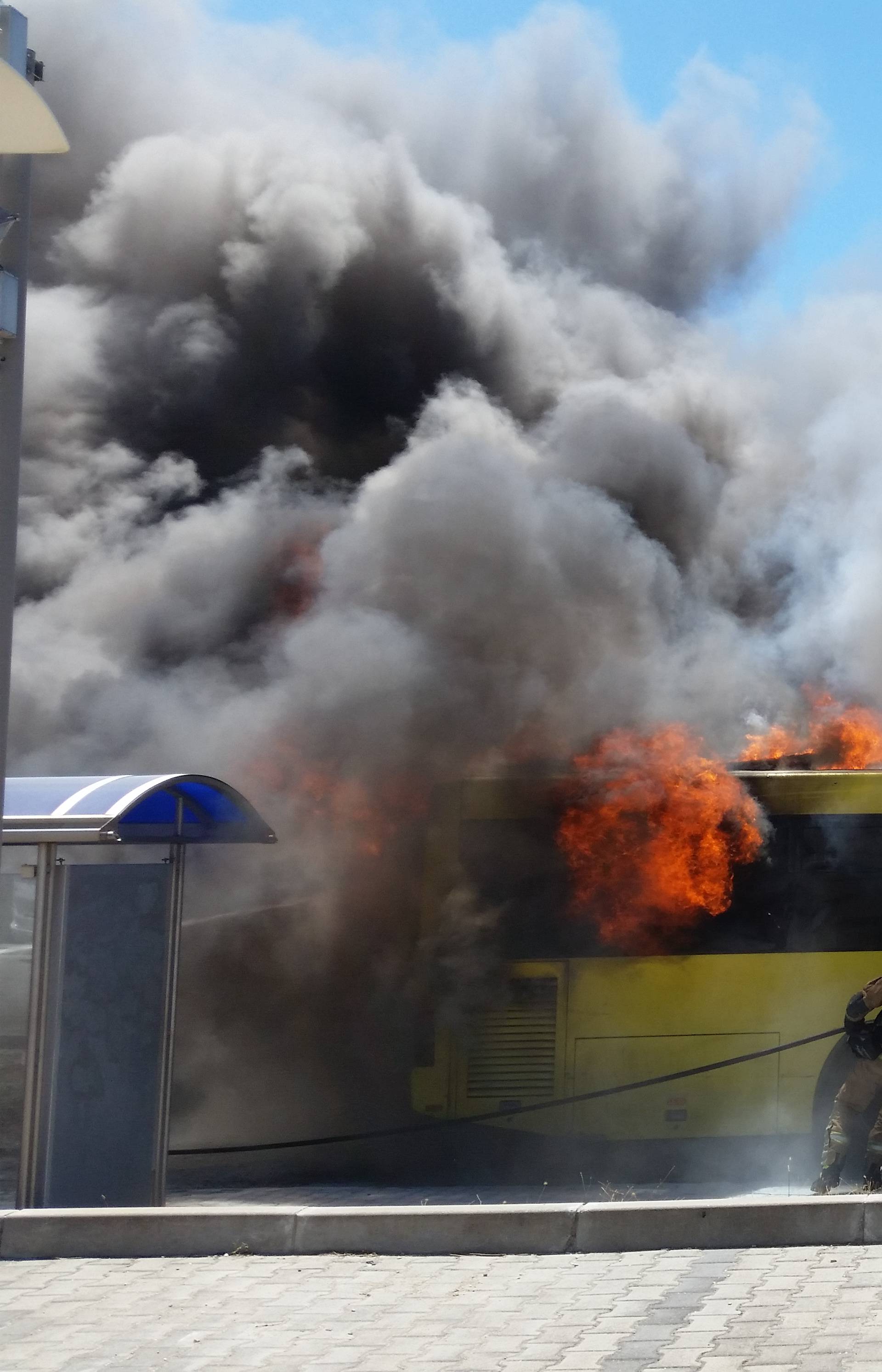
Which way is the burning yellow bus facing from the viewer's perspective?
to the viewer's right

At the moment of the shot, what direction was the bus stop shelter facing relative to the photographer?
facing away from the viewer and to the right of the viewer

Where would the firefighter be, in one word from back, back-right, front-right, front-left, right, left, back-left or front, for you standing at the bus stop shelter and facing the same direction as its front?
front-right

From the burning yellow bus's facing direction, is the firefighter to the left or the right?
on its right

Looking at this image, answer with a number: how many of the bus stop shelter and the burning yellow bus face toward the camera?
0

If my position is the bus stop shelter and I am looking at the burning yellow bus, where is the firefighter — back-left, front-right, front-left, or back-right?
front-right

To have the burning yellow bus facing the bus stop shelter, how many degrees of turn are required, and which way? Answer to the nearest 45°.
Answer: approximately 135° to its right

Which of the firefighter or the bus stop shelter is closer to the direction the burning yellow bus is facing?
the firefighter
